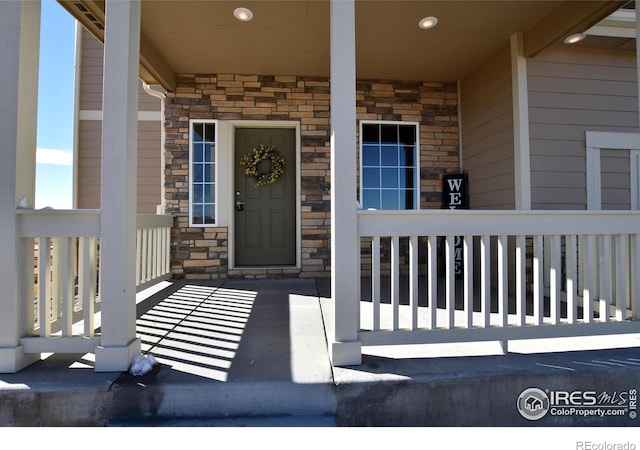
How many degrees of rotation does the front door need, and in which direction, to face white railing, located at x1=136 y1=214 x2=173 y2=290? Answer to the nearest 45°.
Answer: approximately 45° to its right

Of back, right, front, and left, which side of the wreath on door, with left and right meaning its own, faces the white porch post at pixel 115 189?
front

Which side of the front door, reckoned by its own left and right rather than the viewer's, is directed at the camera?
front

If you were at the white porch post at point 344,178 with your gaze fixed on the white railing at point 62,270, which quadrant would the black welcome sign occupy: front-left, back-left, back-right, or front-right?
back-right

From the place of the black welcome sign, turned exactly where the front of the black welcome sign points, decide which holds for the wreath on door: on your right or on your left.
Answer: on your right

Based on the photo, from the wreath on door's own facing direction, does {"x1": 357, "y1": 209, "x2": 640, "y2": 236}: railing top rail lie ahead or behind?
ahead

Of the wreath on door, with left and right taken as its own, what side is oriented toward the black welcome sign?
left

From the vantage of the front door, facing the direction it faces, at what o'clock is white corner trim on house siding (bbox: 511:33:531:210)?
The white corner trim on house siding is roughly at 10 o'clock from the front door.

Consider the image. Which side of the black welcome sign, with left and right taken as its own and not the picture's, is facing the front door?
right

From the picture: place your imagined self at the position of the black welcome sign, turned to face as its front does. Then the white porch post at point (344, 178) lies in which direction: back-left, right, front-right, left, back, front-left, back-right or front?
front

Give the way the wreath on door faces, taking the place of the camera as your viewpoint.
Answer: facing the viewer

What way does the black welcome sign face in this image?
toward the camera

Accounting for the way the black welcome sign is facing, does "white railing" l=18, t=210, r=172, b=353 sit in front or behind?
in front
